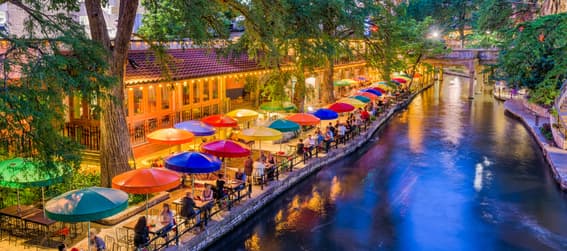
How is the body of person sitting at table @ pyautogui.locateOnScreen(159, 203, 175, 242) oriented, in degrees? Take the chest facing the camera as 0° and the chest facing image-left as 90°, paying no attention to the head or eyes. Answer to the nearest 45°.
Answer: approximately 45°

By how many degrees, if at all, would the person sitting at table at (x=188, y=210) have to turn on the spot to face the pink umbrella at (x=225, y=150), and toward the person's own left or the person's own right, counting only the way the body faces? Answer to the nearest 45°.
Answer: approximately 45° to the person's own left

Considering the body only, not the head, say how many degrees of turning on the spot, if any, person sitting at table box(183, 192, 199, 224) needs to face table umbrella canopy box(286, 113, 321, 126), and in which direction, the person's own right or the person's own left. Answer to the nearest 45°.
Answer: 0° — they already face it

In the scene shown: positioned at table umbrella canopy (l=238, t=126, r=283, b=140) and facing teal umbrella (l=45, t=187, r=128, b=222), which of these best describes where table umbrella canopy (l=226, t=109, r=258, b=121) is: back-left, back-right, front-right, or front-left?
back-right

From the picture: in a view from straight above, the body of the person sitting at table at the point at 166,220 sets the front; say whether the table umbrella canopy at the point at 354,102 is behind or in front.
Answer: behind

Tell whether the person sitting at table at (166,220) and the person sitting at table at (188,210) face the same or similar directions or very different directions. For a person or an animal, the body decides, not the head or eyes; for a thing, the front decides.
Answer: very different directions

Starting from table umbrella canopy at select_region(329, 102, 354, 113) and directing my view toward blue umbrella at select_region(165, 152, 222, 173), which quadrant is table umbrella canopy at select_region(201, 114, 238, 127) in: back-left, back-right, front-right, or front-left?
front-right

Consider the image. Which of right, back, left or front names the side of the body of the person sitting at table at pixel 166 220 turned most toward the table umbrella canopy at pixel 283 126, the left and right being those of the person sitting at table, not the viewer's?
back

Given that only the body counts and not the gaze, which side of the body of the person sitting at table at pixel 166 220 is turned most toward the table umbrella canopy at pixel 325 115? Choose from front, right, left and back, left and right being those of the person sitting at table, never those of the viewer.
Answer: back

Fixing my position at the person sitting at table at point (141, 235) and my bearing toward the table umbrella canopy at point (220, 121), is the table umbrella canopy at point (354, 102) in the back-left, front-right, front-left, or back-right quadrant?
front-right
